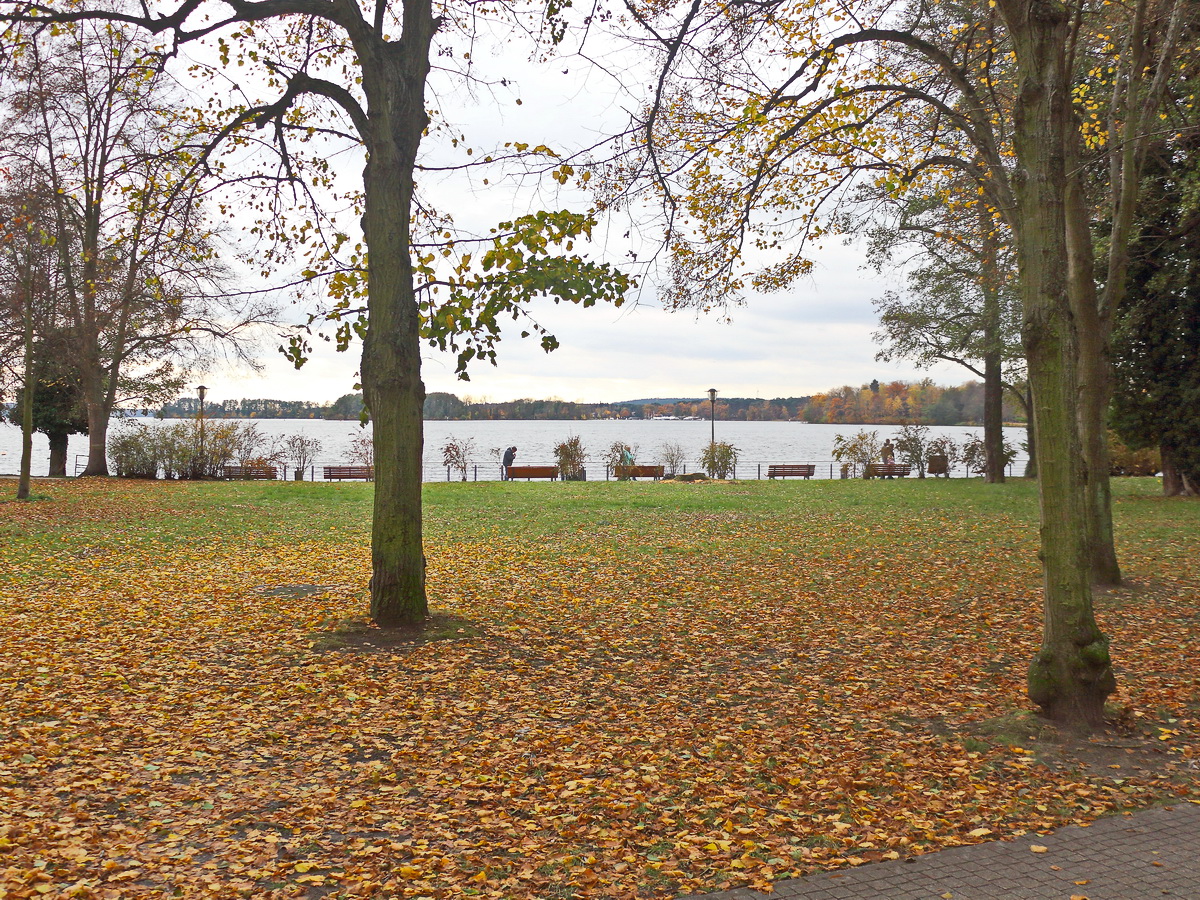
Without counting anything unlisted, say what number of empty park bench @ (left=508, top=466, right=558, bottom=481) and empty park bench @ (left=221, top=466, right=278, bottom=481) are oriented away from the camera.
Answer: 2

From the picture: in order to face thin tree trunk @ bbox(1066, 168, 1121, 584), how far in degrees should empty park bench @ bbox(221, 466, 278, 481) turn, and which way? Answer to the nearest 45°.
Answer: approximately 180°

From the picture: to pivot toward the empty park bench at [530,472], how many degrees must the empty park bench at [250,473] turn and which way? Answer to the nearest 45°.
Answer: approximately 90° to its right

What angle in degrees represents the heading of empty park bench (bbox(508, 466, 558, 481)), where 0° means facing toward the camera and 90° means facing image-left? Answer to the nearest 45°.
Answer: approximately 180°

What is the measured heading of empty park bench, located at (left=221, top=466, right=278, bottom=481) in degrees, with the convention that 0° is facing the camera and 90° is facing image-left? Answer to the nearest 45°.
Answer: approximately 180°

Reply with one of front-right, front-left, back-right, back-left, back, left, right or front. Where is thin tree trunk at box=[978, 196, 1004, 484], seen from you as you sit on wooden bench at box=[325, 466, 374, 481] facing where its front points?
back-right

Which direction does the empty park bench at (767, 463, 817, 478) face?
away from the camera

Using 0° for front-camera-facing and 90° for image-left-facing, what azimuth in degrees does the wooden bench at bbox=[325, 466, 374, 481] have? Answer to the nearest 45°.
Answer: approximately 180°

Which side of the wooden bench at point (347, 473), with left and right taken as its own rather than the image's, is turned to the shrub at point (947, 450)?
right
